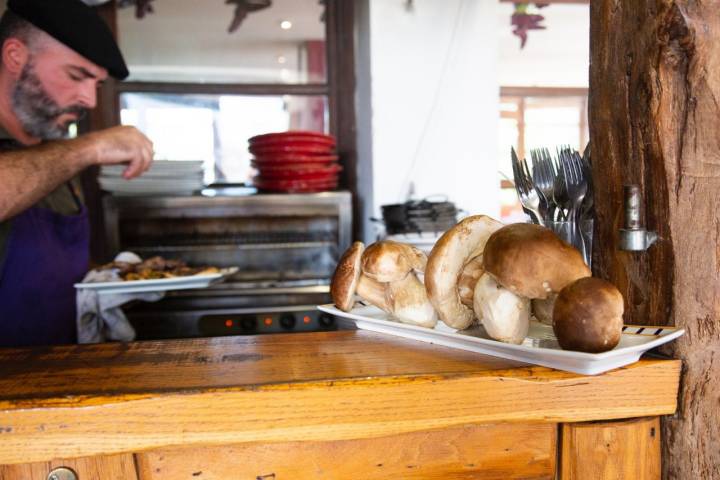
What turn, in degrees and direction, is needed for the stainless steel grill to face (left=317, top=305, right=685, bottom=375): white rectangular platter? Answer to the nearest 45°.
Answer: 0° — it already faces it

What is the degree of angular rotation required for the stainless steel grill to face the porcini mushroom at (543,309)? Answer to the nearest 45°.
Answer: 0° — it already faces it

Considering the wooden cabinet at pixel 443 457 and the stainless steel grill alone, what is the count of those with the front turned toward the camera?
2

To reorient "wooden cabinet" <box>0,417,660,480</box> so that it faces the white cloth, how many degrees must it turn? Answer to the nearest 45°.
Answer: approximately 135° to its right

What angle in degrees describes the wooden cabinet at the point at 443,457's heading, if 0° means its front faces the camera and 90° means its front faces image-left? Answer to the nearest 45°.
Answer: approximately 0°

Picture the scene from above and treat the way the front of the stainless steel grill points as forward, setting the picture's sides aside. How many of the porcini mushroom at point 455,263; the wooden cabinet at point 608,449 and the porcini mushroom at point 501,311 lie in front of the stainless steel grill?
3

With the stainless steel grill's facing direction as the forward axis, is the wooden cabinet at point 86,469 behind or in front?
in front
